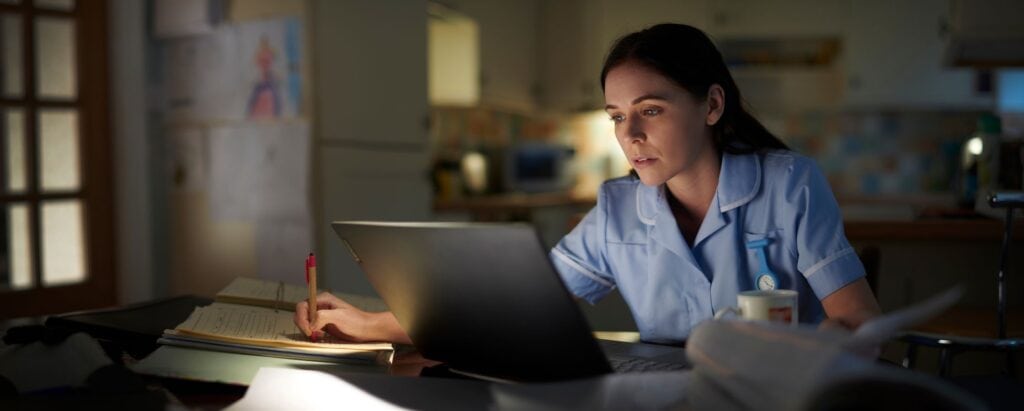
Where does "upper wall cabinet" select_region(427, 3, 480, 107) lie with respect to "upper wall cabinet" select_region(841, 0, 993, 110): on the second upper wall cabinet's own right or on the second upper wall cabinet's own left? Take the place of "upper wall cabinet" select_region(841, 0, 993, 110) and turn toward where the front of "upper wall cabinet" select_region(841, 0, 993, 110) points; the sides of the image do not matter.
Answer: on the second upper wall cabinet's own right

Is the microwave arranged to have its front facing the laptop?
yes

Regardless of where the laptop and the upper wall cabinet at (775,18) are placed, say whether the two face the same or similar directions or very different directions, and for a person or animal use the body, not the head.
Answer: very different directions

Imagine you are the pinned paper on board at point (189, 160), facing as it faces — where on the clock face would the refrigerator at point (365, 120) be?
The refrigerator is roughly at 10 o'clock from the pinned paper on board.

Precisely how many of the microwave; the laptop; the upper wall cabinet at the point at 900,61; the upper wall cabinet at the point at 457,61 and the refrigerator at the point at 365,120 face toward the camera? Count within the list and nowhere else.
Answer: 4

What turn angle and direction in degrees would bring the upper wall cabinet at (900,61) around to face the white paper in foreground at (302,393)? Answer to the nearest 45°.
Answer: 0° — it already faces it

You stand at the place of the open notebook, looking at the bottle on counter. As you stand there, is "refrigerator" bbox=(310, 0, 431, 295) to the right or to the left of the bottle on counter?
left

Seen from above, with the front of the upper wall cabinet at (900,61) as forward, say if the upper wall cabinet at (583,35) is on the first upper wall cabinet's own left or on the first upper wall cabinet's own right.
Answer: on the first upper wall cabinet's own right

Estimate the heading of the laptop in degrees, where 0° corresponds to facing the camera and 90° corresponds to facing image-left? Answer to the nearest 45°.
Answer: approximately 225°

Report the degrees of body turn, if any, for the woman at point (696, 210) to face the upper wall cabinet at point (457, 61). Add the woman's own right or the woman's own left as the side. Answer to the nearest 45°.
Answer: approximately 135° to the woman's own right
